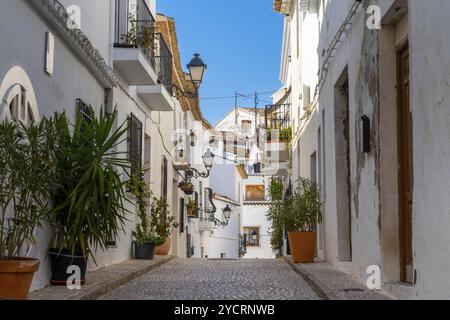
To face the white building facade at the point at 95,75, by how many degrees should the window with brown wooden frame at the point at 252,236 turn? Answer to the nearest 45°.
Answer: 0° — it already faces it

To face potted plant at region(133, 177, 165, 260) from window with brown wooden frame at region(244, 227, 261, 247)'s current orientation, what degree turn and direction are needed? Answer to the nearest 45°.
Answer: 0° — it already faces it

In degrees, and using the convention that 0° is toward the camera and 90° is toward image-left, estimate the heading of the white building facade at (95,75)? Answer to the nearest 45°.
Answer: approximately 270°

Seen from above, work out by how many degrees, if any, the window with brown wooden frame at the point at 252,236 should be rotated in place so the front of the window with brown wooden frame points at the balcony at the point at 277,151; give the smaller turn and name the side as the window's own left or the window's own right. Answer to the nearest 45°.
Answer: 0° — it already faces it

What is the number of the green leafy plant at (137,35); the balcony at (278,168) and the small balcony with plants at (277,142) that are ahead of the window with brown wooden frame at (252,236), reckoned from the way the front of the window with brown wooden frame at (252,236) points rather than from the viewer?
3

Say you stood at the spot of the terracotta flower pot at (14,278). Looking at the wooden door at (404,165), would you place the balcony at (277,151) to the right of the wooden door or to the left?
left

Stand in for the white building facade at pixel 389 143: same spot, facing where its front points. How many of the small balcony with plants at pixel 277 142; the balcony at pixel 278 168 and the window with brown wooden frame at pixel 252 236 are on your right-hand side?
3

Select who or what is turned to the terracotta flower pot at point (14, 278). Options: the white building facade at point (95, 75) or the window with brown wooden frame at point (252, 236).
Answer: the window with brown wooden frame

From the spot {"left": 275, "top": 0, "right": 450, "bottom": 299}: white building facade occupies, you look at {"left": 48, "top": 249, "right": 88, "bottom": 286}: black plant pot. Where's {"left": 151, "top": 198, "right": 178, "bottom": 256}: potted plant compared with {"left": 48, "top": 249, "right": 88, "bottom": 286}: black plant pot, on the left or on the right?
right

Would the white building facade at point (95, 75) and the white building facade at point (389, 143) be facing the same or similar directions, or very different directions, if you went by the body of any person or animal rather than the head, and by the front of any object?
very different directions

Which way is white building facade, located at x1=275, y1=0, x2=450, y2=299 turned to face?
to the viewer's left
